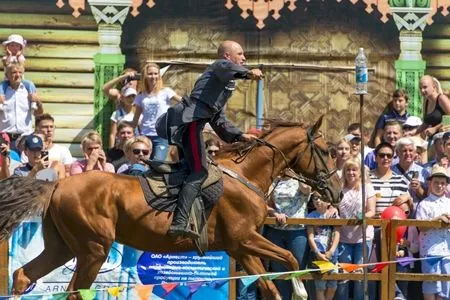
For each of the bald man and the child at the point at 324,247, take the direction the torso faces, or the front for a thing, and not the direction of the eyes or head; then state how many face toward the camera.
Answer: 1

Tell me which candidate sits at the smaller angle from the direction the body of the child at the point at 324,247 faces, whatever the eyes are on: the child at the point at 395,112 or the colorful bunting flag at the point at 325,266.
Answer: the colorful bunting flag

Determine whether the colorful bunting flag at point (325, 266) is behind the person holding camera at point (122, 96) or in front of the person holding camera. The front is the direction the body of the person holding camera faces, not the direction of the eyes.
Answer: in front

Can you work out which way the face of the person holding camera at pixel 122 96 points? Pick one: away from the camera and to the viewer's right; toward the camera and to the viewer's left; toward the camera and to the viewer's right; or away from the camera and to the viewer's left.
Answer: toward the camera and to the viewer's right

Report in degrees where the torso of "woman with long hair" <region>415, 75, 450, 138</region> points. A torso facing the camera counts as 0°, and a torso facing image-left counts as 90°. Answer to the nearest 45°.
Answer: approximately 45°

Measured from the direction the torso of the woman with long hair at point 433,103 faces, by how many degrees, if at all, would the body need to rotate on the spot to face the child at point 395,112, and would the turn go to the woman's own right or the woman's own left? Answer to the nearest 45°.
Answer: approximately 45° to the woman's own right

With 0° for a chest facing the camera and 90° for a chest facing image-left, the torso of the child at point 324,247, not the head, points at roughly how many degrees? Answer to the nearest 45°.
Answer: approximately 0°

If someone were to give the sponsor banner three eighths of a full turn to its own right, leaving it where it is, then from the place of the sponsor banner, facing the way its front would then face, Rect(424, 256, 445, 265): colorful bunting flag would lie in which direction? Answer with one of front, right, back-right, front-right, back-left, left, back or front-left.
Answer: back-right

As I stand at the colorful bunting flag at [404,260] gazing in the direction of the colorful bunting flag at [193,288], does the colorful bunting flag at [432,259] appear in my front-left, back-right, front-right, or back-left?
back-left

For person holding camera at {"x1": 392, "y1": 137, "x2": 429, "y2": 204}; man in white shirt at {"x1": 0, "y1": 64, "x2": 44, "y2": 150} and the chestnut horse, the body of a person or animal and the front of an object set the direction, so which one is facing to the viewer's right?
the chestnut horse

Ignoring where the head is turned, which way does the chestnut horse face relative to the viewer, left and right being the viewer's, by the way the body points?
facing to the right of the viewer

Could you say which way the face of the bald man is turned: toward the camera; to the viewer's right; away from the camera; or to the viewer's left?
to the viewer's right

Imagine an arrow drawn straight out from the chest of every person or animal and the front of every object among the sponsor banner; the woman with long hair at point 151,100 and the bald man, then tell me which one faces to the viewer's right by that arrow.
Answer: the bald man
